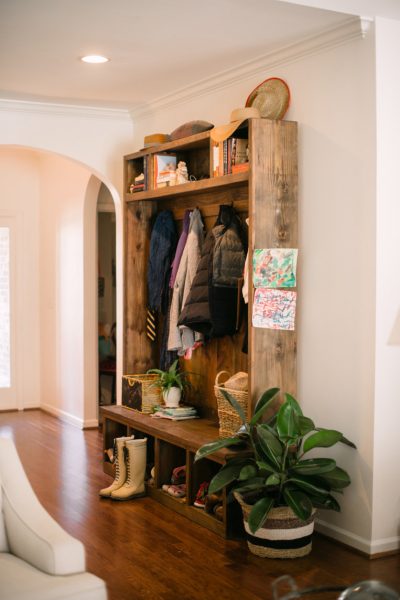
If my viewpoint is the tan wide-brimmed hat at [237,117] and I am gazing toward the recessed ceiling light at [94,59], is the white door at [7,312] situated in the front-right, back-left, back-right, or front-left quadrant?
front-right

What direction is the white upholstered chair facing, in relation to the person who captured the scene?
facing the viewer and to the right of the viewer

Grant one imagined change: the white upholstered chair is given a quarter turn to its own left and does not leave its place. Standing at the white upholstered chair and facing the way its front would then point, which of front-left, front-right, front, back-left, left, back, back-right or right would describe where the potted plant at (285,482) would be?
front
